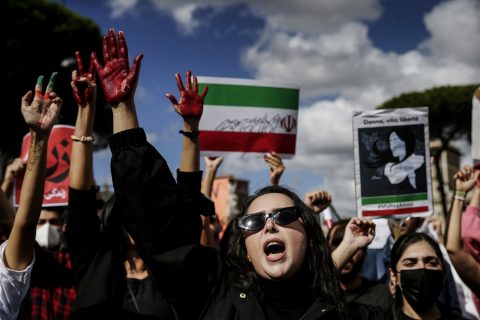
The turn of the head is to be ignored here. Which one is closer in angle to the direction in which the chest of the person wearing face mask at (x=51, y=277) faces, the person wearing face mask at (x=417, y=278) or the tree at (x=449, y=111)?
the person wearing face mask

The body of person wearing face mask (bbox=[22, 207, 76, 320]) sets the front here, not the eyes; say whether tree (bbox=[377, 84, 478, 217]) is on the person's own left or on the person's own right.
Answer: on the person's own left

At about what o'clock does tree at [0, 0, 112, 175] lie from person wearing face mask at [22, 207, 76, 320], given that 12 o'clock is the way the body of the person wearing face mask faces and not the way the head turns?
The tree is roughly at 6 o'clock from the person wearing face mask.

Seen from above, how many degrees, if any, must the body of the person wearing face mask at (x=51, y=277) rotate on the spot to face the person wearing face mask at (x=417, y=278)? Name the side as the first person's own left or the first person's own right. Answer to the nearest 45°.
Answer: approximately 45° to the first person's own left

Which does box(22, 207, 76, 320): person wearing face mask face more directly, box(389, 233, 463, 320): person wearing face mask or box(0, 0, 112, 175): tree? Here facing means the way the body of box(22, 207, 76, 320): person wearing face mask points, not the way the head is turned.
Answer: the person wearing face mask

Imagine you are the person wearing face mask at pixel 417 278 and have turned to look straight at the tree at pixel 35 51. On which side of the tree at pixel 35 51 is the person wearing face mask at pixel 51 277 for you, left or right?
left

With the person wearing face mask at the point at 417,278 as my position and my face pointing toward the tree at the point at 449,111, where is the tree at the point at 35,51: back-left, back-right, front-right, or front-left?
front-left

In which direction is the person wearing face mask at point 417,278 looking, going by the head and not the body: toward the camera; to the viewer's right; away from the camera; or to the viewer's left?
toward the camera

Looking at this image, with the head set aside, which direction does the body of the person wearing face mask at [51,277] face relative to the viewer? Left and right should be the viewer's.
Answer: facing the viewer

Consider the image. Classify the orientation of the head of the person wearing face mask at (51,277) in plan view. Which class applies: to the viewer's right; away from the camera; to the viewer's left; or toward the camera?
toward the camera
